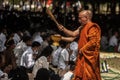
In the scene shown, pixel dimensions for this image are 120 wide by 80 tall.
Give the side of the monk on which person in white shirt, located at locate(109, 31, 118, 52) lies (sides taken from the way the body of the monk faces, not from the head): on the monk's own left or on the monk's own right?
on the monk's own right

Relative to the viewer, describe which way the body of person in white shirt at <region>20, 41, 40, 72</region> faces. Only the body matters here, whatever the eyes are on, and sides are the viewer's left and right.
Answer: facing to the right of the viewer

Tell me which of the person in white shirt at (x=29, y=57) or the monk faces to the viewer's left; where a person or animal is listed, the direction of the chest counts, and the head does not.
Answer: the monk

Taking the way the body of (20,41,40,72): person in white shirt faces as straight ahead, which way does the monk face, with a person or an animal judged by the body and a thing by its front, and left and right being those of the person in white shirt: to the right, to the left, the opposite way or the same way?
the opposite way

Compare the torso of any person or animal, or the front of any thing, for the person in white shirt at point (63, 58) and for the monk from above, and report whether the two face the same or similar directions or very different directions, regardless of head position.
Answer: very different directions

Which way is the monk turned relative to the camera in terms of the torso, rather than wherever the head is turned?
to the viewer's left

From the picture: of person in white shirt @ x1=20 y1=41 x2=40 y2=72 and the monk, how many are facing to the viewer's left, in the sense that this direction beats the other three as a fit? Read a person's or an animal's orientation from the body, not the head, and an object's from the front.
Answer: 1

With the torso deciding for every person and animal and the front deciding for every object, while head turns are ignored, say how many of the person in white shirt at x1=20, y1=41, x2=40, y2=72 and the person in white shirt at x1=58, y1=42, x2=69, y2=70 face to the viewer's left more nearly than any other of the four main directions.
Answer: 0
